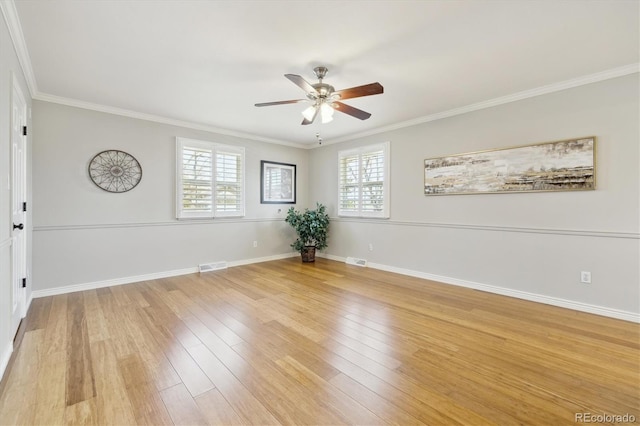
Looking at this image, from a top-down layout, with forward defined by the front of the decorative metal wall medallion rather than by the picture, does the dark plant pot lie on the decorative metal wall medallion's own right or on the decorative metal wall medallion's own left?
on the decorative metal wall medallion's own left

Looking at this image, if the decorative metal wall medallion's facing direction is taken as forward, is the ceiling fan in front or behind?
in front

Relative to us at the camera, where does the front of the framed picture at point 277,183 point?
facing the viewer and to the right of the viewer

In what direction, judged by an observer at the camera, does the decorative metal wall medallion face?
facing the viewer

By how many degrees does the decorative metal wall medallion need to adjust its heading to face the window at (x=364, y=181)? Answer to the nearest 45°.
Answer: approximately 90° to its left

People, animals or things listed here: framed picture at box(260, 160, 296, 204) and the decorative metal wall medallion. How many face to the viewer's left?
0

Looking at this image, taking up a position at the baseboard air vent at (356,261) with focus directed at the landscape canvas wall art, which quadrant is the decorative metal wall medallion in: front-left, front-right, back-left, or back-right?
back-right

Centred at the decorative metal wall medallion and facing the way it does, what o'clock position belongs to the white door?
The white door is roughly at 1 o'clock from the decorative metal wall medallion.
